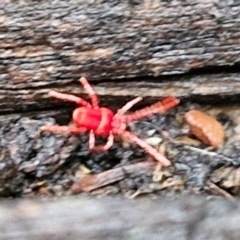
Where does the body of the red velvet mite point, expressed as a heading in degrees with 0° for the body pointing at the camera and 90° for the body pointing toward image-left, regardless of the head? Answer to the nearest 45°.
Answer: approximately 270°
